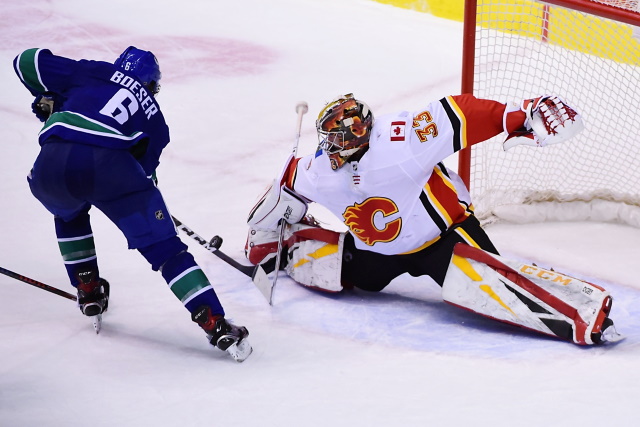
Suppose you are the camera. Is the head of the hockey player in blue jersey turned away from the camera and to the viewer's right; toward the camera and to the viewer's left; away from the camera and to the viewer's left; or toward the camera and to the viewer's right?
away from the camera and to the viewer's right

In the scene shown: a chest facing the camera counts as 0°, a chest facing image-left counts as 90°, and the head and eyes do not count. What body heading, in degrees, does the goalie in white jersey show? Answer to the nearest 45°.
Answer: approximately 45°

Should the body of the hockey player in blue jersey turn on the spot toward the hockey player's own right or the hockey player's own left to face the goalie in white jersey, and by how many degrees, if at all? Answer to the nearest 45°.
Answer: approximately 45° to the hockey player's own right

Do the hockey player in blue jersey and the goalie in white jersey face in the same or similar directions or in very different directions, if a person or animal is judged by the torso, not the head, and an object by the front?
very different directions

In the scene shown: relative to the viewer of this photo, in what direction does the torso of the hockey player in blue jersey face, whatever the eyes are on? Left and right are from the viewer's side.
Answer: facing away from the viewer and to the right of the viewer

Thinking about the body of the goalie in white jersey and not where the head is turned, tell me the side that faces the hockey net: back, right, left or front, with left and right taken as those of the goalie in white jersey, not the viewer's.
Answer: back
